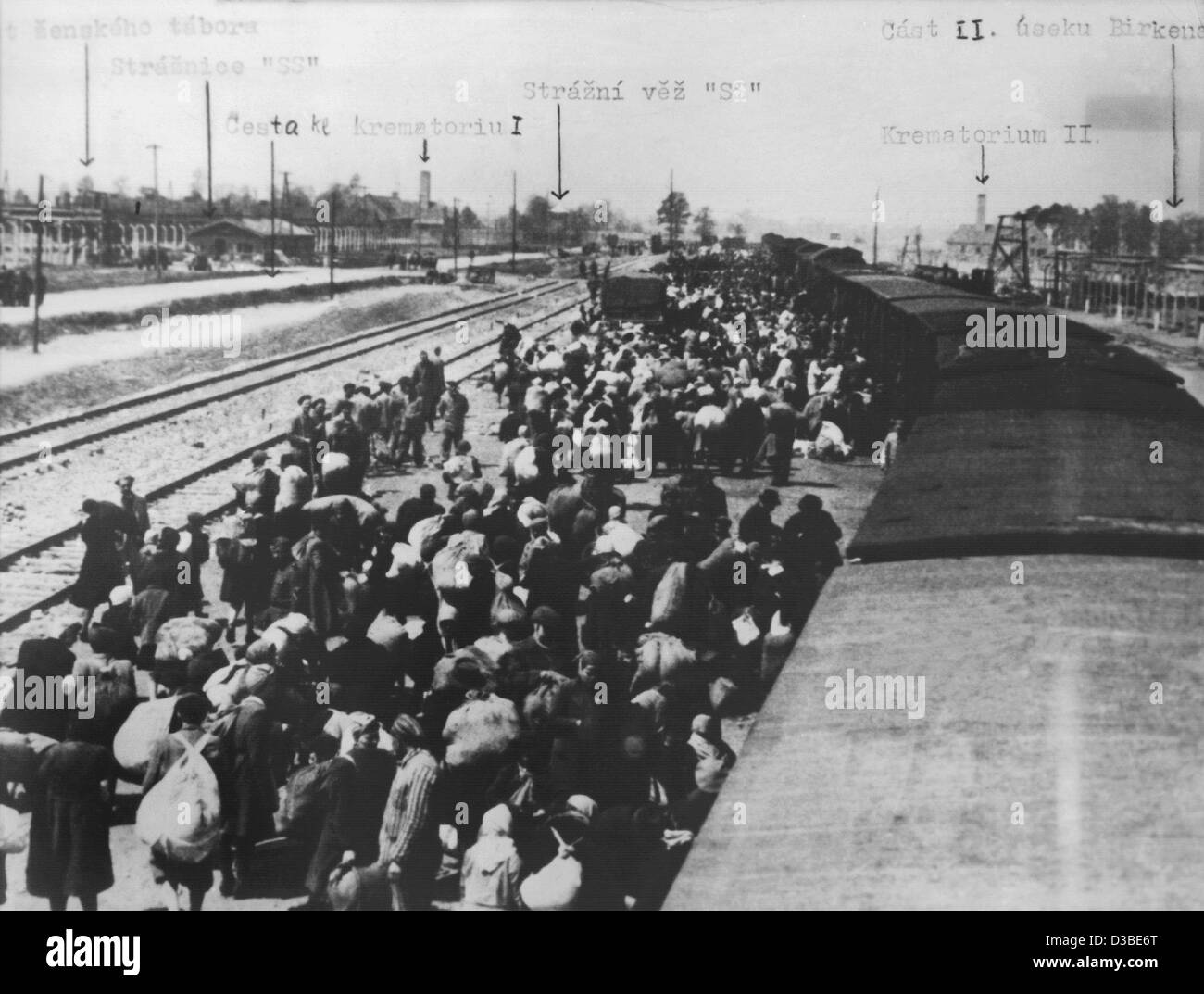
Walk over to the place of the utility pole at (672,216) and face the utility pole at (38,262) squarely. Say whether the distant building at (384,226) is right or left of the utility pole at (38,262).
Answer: right

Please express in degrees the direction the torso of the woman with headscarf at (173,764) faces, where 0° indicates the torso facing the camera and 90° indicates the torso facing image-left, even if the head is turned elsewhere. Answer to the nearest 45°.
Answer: approximately 180°

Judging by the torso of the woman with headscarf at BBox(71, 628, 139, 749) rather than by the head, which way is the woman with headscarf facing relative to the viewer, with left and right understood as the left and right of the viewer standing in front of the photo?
facing away from the viewer

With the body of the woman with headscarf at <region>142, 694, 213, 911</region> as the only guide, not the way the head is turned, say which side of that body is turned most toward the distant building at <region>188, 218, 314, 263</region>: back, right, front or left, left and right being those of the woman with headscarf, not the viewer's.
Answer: front

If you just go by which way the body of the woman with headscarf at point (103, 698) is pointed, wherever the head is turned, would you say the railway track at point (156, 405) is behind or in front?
in front

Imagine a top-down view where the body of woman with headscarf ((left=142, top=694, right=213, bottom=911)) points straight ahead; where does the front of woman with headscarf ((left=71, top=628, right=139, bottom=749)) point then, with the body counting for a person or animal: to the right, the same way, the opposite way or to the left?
the same way

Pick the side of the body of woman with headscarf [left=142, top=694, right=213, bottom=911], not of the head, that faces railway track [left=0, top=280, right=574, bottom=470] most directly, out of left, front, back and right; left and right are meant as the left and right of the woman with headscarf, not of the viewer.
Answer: front

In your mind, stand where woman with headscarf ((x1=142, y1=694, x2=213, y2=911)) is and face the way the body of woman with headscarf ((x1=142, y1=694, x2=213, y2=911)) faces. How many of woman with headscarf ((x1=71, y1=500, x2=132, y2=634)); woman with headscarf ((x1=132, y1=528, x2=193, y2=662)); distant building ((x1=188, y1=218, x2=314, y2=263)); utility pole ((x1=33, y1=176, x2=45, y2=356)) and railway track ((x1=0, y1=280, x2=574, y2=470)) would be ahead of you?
5

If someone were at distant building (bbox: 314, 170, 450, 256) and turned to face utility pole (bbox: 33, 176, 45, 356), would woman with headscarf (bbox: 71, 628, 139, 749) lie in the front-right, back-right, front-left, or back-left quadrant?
front-left

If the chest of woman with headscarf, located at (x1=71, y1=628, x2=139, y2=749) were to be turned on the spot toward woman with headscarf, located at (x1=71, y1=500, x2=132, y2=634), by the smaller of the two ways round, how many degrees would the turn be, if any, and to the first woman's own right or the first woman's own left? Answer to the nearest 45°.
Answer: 0° — they already face them
